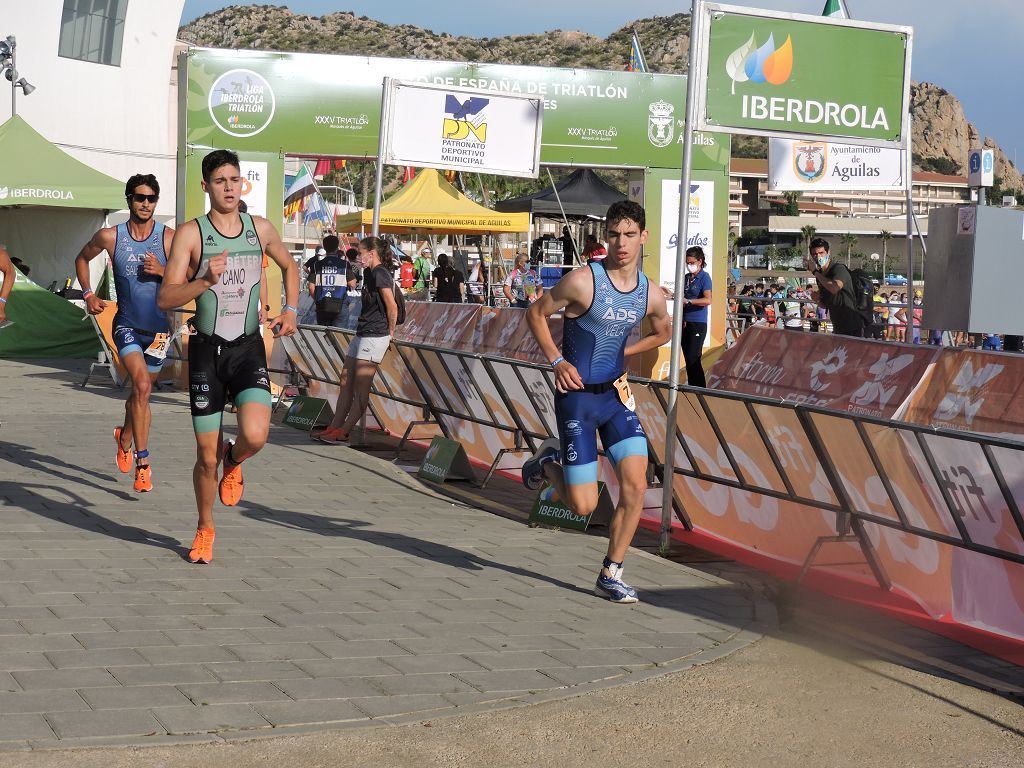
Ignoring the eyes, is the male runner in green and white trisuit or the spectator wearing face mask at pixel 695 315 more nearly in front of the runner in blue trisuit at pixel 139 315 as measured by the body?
the male runner in green and white trisuit

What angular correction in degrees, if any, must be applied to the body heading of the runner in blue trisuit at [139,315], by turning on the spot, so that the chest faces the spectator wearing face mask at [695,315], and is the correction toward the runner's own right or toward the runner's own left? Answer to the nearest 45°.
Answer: approximately 135° to the runner's own left

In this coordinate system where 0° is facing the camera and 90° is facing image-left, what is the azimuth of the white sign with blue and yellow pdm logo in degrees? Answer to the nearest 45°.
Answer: approximately 0°

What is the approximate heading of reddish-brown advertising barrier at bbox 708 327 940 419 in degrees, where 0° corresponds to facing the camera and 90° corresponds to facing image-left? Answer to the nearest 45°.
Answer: approximately 45°

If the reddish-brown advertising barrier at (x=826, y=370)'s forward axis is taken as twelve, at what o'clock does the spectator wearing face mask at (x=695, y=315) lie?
The spectator wearing face mask is roughly at 4 o'clock from the reddish-brown advertising barrier.

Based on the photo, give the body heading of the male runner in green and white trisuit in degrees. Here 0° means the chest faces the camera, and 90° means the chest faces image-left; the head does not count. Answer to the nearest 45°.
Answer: approximately 0°

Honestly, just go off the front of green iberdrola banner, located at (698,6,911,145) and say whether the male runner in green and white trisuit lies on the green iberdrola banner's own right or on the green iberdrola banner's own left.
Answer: on the green iberdrola banner's own right

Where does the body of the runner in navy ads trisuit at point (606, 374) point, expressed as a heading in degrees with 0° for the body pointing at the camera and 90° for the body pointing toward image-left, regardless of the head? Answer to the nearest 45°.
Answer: approximately 315°
